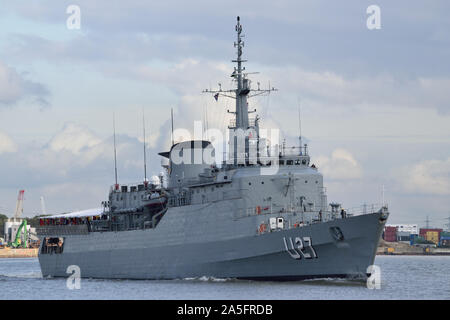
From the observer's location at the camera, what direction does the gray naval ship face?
facing the viewer and to the right of the viewer
